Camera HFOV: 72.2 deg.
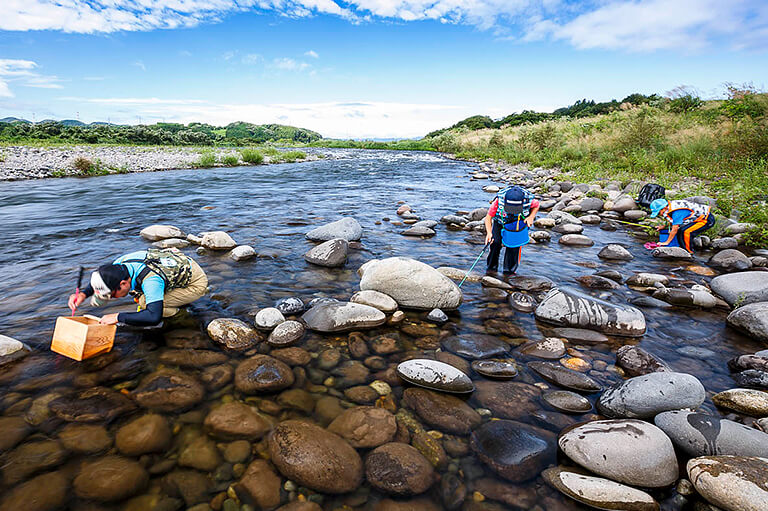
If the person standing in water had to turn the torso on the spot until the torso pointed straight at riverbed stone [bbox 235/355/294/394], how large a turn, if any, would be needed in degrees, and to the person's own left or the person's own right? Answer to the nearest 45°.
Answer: approximately 45° to the person's own right

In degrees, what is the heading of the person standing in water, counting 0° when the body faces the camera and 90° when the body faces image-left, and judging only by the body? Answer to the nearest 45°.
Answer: approximately 0°

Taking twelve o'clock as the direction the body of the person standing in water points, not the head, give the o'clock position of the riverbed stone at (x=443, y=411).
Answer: The riverbed stone is roughly at 12 o'clock from the person standing in water.

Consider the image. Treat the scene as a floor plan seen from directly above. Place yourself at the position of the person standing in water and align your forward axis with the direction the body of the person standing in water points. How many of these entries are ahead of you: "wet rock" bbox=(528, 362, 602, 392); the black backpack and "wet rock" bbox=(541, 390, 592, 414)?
2

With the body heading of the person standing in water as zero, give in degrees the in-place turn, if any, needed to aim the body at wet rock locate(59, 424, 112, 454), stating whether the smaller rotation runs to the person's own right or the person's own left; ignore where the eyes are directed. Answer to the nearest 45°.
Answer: approximately 45° to the person's own right

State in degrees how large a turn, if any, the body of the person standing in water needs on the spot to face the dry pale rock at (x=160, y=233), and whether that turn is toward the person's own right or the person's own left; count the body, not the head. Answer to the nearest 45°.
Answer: approximately 90° to the person's own right

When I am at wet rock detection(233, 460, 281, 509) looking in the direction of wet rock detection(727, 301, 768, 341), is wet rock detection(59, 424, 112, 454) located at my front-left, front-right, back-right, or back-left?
back-left

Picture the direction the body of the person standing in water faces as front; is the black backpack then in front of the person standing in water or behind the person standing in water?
behind

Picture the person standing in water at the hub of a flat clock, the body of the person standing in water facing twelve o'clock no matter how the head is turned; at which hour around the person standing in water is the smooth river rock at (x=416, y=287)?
The smooth river rock is roughly at 1 o'clock from the person standing in water.
